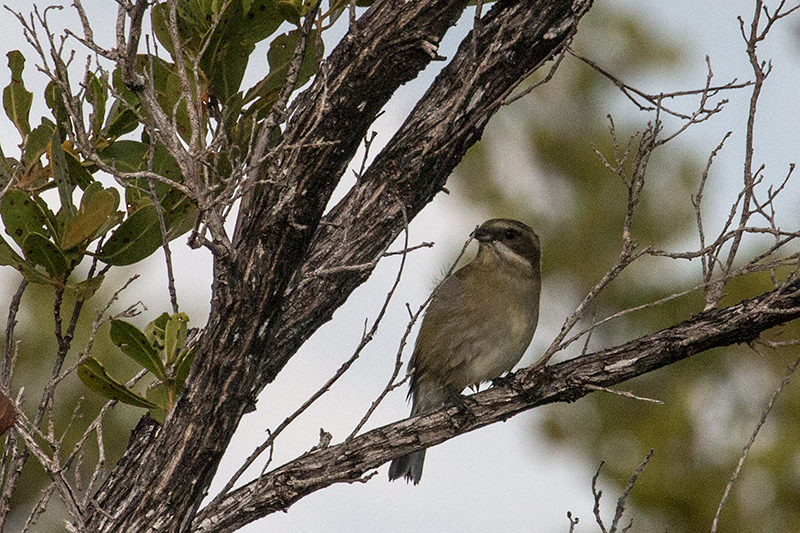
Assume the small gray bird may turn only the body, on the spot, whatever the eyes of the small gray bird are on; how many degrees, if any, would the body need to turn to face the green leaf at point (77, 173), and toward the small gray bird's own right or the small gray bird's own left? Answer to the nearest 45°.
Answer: approximately 90° to the small gray bird's own right

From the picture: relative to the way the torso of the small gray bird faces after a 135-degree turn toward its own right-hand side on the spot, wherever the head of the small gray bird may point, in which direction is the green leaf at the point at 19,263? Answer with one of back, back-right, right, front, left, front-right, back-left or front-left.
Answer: front-left

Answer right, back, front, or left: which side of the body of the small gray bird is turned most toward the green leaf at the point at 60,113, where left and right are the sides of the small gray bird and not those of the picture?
right

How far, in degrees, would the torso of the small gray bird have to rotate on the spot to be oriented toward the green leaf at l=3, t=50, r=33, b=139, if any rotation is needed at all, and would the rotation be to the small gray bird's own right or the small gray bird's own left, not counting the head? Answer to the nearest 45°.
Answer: approximately 90° to the small gray bird's own right

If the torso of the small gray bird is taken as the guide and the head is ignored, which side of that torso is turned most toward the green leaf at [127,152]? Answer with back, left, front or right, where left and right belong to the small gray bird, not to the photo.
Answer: right

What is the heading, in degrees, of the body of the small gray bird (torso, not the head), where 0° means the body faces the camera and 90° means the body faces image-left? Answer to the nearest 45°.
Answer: approximately 315°

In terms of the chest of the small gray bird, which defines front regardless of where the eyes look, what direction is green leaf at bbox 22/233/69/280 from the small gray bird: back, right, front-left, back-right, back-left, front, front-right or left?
right

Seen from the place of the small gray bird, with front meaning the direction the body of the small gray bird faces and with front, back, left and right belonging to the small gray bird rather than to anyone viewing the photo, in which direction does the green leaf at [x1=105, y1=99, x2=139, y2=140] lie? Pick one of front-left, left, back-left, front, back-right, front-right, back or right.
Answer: right

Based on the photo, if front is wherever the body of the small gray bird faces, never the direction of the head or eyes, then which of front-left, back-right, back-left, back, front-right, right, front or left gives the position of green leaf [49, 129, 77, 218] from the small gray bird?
right

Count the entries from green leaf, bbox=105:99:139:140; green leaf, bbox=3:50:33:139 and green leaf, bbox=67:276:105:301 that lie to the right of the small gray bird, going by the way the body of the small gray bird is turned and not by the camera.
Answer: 3
